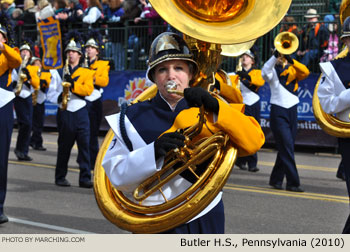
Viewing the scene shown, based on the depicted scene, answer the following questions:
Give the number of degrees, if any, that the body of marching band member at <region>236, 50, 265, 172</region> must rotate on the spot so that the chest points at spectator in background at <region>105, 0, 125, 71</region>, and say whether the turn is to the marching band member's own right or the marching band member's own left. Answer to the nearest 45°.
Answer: approximately 90° to the marching band member's own right

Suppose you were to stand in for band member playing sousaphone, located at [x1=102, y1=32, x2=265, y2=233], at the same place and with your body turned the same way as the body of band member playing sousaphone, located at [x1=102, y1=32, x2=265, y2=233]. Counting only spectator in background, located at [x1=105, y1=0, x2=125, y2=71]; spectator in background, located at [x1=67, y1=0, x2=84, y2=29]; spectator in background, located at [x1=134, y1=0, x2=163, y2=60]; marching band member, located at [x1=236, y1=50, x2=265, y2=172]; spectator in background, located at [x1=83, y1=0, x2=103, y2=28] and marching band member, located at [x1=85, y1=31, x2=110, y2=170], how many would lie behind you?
6

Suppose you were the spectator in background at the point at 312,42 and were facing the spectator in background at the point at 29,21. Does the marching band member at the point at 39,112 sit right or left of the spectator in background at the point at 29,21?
left

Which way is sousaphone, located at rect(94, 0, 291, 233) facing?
toward the camera

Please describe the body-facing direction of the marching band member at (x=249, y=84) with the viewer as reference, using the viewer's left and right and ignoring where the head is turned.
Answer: facing the viewer and to the left of the viewer

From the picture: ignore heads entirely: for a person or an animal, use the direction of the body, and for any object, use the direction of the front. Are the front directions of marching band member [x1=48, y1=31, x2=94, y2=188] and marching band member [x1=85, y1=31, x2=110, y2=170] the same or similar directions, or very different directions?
same or similar directions

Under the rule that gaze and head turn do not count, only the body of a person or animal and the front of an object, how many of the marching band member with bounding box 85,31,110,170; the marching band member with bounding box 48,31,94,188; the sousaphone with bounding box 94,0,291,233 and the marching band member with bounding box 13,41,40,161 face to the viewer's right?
0

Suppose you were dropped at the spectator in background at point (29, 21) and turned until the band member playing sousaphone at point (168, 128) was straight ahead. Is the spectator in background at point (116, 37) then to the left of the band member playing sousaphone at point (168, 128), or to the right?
left

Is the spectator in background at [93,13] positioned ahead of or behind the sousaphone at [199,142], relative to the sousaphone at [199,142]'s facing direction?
behind

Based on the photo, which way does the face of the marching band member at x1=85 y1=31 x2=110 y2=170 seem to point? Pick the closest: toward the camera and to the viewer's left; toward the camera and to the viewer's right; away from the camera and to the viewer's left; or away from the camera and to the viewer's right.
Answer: toward the camera and to the viewer's left

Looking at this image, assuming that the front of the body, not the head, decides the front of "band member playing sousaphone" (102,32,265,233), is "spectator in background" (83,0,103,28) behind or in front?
behind
